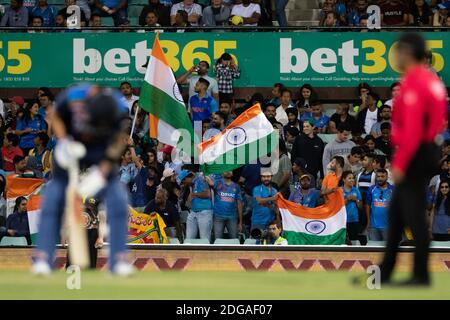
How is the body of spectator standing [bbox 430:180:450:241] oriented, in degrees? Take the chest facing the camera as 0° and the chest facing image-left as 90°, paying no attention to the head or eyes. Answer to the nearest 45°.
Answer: approximately 0°

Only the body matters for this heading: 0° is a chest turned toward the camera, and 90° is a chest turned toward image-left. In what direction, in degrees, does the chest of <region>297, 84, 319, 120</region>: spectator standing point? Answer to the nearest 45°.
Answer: approximately 45°

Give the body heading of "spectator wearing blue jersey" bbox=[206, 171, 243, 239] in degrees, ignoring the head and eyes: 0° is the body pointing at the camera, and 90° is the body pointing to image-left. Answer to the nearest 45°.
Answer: approximately 0°
